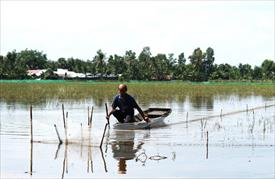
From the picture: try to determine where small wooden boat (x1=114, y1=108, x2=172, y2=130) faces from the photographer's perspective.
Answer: facing to the right of the viewer
